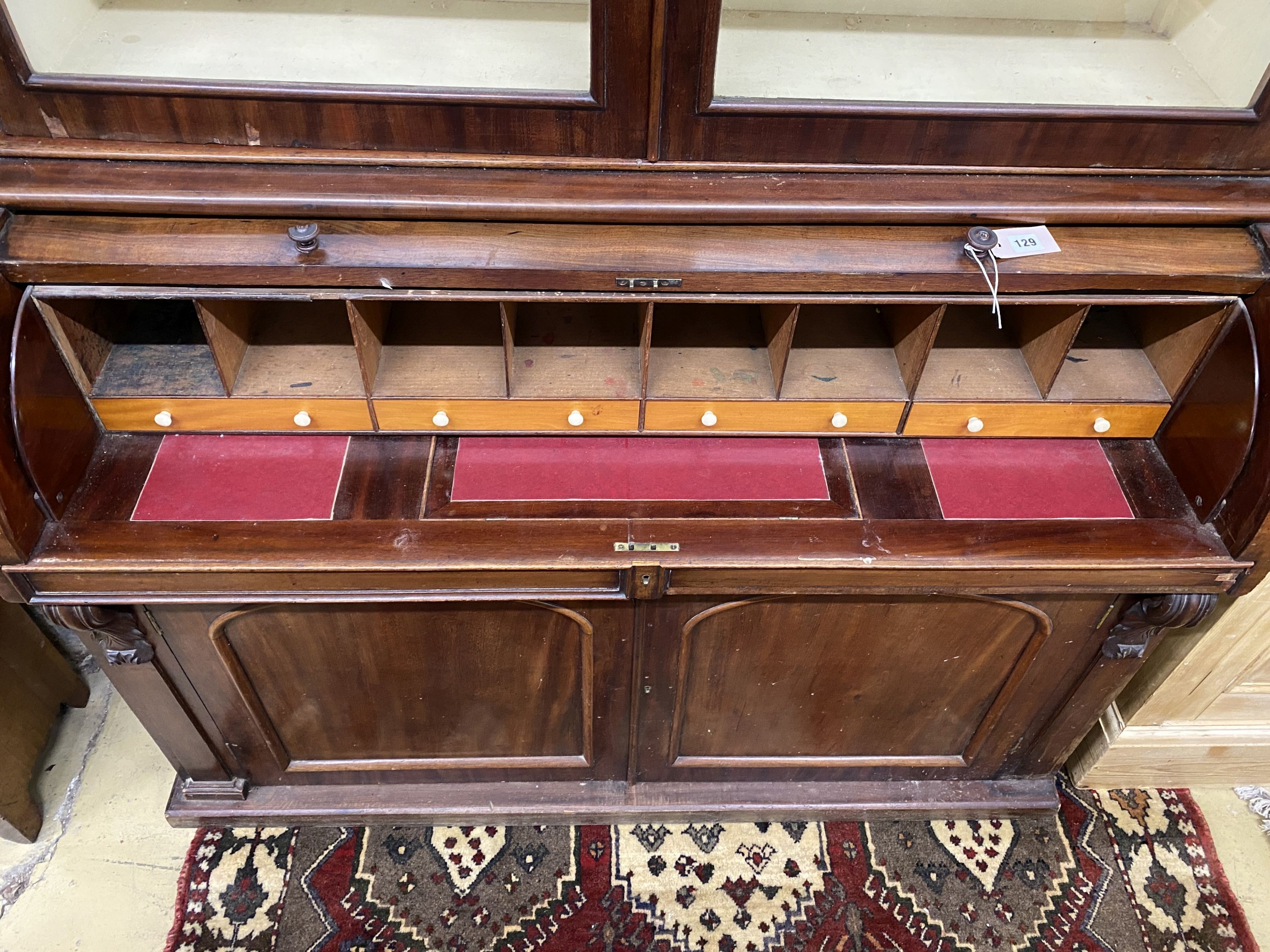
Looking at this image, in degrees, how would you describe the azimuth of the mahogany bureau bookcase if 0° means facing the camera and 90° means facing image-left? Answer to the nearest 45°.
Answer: approximately 0°
